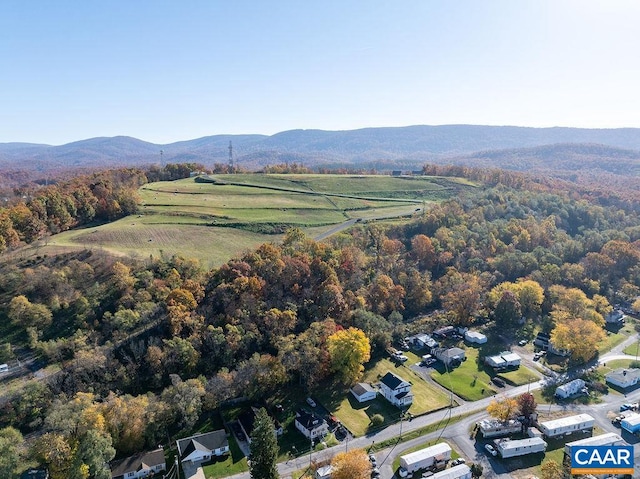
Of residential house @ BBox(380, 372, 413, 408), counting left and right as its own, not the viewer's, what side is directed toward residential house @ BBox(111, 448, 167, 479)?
right

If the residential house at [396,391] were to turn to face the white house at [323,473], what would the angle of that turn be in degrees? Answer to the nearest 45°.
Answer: approximately 90° to its right

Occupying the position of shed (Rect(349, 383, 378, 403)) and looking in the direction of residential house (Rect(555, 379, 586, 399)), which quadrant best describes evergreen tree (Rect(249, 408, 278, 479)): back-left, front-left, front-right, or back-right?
back-right

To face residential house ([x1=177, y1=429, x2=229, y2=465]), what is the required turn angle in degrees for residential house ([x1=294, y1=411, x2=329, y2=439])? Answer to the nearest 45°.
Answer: approximately 135° to its right

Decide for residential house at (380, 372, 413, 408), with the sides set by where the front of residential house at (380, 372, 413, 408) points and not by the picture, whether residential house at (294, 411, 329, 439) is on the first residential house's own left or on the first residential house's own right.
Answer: on the first residential house's own right

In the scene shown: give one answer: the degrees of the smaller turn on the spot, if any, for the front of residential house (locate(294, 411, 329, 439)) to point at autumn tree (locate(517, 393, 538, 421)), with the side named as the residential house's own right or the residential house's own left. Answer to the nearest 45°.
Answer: approximately 45° to the residential house's own left

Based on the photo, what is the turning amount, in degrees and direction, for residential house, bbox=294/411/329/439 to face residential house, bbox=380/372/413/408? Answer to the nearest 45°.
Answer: approximately 90° to its left

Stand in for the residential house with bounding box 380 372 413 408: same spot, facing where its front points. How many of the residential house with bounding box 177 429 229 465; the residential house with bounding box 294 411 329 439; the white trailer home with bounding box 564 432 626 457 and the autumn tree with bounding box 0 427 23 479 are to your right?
3

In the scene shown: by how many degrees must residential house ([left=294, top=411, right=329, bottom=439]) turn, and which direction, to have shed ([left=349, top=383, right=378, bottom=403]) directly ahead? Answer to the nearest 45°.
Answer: approximately 90° to its left

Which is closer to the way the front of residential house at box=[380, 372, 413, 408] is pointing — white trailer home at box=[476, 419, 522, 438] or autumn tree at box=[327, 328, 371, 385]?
the white trailer home
